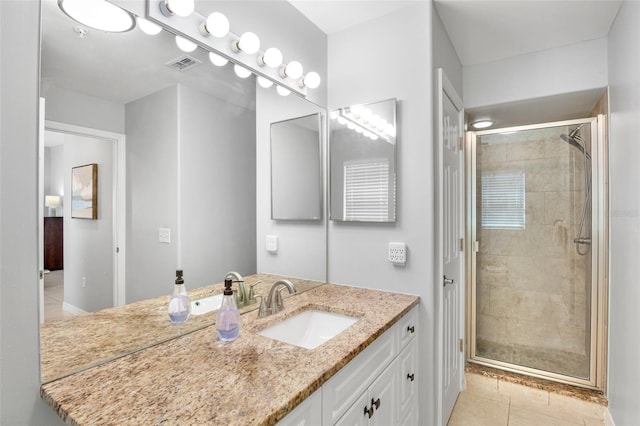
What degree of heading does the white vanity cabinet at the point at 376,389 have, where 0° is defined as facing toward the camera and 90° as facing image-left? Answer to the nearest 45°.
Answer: approximately 315°

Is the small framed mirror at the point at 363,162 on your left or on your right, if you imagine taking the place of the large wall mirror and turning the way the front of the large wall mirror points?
on your left

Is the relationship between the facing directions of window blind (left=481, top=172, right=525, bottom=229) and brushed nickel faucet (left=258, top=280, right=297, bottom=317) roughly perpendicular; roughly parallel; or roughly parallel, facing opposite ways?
roughly perpendicular
